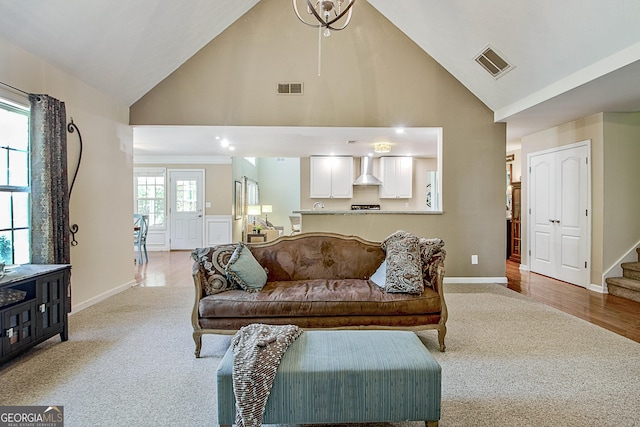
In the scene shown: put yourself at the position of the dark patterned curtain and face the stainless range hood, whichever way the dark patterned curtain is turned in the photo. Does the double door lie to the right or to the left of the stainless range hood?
right

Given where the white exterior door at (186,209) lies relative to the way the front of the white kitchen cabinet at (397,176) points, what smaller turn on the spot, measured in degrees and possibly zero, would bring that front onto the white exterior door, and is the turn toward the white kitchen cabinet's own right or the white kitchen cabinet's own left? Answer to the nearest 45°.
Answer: approximately 90° to the white kitchen cabinet's own right

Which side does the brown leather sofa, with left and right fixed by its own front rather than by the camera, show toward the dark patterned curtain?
right

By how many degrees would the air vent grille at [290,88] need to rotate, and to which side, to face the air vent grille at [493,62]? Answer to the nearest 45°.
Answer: approximately 90° to its left

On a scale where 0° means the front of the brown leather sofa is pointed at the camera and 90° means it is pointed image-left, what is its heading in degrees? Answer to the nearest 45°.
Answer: approximately 0°

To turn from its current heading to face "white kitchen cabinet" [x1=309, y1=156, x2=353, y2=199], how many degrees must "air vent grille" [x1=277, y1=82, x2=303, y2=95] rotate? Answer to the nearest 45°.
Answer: approximately 180°
